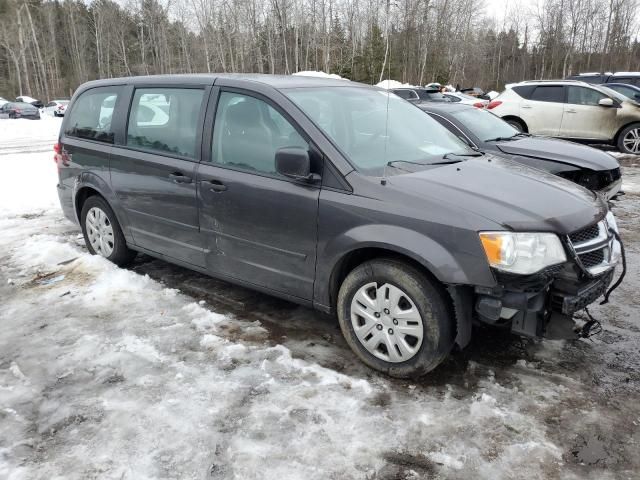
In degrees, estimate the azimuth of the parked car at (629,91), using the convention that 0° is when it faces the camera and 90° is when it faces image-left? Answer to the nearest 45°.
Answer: approximately 270°

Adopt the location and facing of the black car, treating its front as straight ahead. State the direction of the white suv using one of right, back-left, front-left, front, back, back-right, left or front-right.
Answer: back-left

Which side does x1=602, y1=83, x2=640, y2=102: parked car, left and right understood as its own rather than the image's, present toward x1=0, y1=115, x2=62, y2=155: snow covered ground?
back

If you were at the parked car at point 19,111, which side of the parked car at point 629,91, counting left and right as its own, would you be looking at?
back

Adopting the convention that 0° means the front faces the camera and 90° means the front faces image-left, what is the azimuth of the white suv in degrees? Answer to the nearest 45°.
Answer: approximately 270°

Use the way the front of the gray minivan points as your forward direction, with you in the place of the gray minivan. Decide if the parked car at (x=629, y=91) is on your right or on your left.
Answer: on your left

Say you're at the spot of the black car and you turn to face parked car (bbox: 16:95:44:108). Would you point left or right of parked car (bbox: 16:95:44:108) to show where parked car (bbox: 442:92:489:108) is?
right

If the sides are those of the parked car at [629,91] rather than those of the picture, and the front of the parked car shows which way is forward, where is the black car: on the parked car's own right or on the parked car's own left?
on the parked car's own right

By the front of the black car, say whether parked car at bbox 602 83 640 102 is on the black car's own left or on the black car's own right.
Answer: on the black car's own left

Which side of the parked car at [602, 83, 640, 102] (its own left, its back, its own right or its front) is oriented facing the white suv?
right
